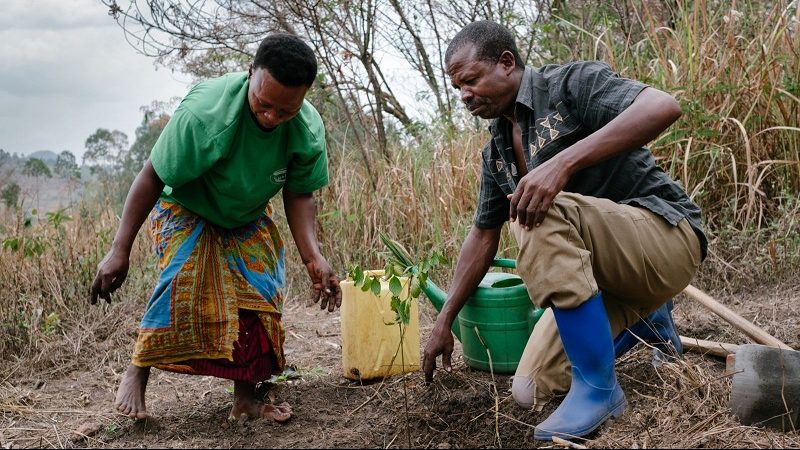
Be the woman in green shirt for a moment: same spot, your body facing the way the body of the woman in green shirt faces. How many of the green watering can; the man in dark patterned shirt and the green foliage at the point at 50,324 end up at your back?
1

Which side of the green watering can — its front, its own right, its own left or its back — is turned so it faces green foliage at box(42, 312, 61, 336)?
front

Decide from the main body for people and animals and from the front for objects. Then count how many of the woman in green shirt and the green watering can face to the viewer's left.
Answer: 1

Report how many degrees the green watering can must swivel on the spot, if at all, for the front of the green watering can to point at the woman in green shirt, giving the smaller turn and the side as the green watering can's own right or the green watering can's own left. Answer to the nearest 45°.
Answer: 0° — it already faces them

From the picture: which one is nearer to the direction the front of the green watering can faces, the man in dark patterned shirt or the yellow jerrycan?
the yellow jerrycan

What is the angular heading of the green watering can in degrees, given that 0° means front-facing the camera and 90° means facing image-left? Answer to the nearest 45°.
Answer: approximately 90°

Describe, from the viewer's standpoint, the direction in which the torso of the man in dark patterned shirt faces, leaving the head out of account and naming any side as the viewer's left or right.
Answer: facing the viewer and to the left of the viewer

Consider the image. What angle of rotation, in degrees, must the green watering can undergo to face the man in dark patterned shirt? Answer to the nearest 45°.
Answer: approximately 135° to its left

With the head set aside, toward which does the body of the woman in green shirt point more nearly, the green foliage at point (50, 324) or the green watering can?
the green watering can

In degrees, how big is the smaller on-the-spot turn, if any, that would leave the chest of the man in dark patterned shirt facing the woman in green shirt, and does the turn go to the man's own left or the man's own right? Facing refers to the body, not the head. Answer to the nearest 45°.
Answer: approximately 45° to the man's own right
